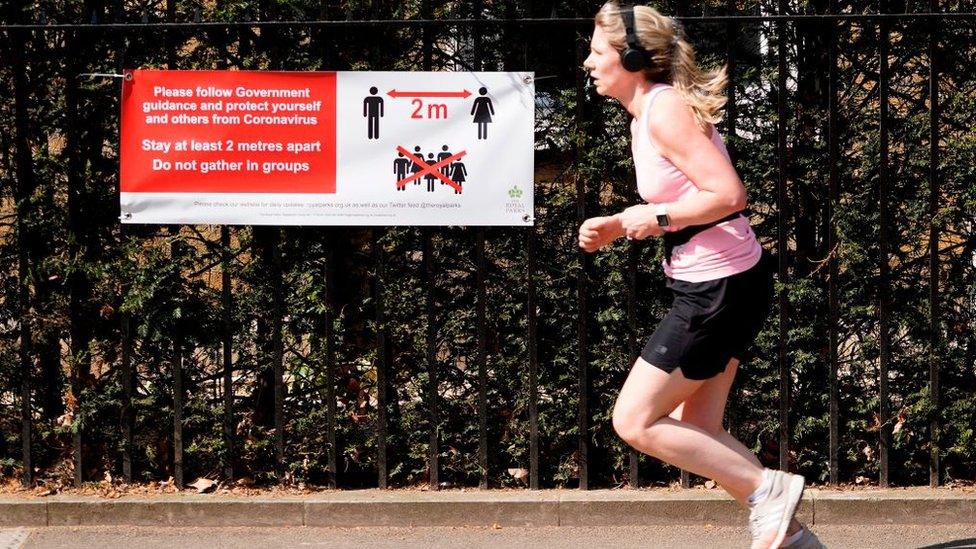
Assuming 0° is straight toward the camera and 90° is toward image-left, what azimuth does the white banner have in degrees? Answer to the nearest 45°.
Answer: approximately 0°

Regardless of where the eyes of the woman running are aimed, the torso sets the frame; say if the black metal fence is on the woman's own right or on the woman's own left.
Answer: on the woman's own right

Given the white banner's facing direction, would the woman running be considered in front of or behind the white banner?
in front

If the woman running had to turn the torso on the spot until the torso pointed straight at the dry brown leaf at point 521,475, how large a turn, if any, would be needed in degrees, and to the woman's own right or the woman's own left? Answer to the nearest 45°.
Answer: approximately 45° to the woman's own right

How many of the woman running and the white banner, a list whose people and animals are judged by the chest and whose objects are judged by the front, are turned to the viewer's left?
1

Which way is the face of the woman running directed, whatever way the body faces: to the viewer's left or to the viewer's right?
to the viewer's left

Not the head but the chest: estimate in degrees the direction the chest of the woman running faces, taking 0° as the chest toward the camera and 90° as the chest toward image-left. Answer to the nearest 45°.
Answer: approximately 90°

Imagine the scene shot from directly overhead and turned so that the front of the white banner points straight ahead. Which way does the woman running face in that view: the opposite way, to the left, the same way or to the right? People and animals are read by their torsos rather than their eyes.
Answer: to the right
